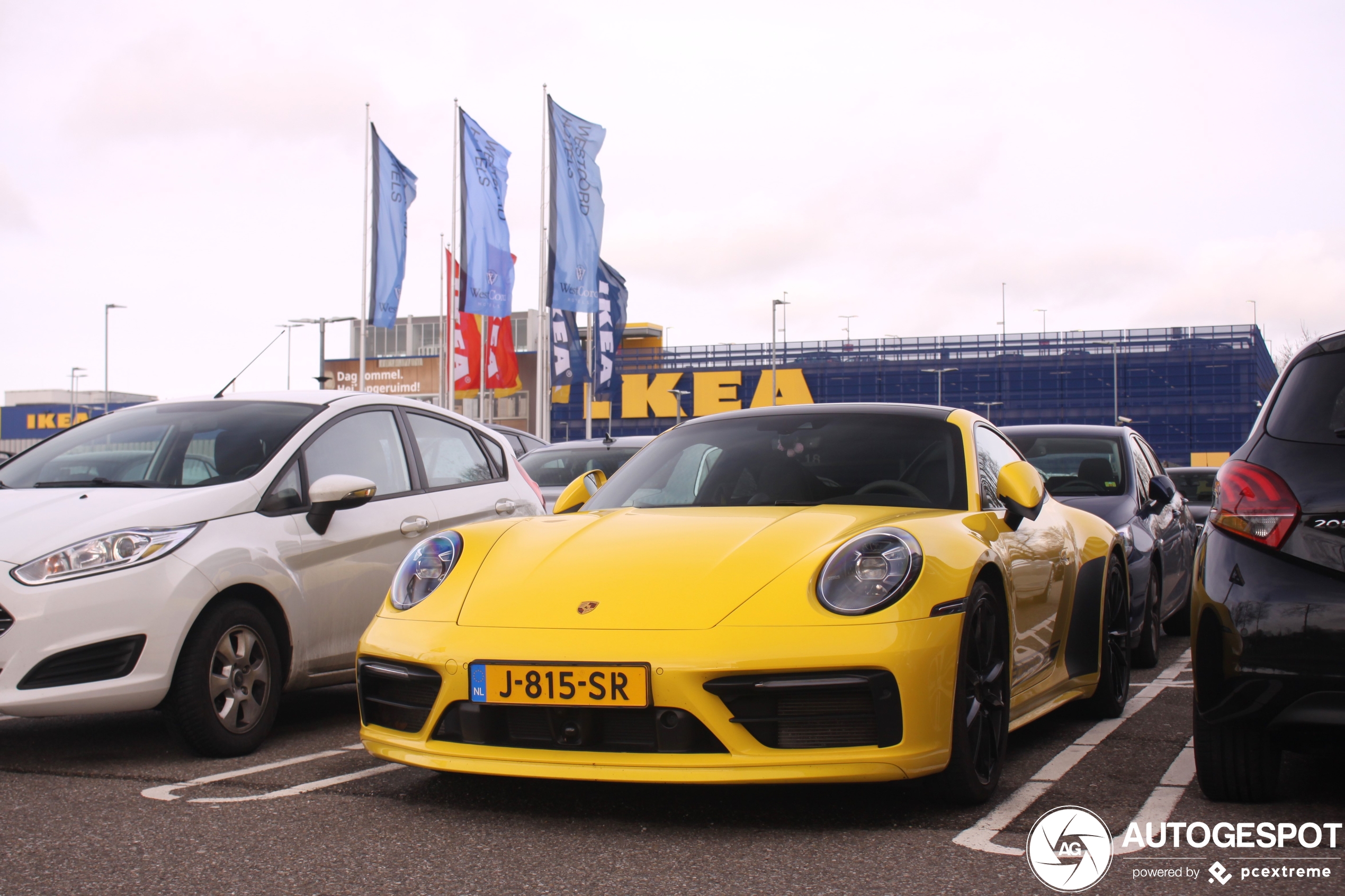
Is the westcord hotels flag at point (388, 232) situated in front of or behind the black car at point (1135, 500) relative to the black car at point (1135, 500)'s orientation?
behind

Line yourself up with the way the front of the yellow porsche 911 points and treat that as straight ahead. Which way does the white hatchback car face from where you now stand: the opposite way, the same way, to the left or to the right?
the same way

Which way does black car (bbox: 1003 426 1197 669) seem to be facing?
toward the camera

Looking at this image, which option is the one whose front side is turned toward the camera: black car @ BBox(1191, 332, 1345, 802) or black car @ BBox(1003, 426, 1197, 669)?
black car @ BBox(1003, 426, 1197, 669)

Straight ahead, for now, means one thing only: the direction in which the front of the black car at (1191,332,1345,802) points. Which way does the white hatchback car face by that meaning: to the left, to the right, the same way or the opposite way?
the opposite way

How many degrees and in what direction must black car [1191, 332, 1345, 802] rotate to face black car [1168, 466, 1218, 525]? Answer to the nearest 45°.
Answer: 0° — it already faces it

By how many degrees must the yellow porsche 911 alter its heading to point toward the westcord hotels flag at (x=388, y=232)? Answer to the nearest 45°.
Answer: approximately 135° to its right

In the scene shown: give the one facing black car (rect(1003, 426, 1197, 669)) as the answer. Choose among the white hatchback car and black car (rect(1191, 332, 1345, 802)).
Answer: black car (rect(1191, 332, 1345, 802))

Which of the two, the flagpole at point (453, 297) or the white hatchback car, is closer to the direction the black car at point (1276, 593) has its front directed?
the flagpole

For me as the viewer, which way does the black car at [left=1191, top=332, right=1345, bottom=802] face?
facing away from the viewer

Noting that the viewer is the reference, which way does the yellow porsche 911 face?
facing the viewer and to the left of the viewer

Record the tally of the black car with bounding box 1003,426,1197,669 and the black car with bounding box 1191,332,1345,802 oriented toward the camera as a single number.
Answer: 1
